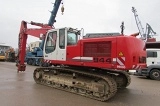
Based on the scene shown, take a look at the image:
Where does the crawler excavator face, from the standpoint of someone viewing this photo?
facing away from the viewer and to the left of the viewer
